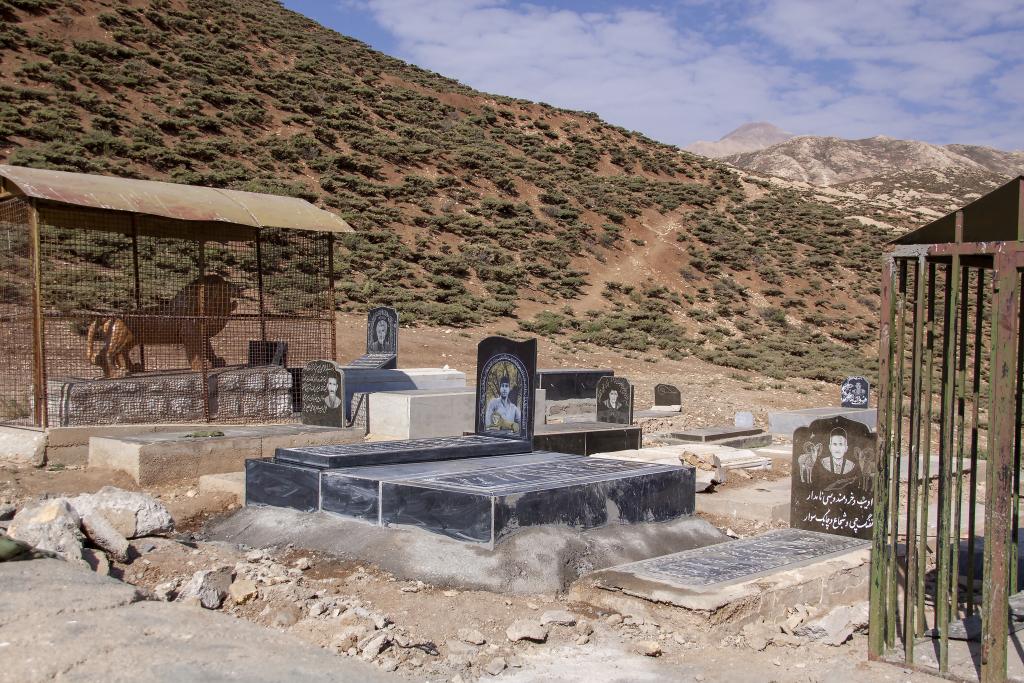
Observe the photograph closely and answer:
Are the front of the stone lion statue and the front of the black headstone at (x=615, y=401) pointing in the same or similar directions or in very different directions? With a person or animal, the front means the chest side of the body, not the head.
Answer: very different directions

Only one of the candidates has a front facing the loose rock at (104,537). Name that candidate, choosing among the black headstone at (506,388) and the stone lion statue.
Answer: the black headstone

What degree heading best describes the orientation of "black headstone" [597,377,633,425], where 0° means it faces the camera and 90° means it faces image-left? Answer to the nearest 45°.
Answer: approximately 45°

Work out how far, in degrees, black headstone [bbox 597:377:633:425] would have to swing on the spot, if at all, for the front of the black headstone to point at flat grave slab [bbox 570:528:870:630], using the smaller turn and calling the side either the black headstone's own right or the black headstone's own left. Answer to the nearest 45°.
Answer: approximately 45° to the black headstone's own left

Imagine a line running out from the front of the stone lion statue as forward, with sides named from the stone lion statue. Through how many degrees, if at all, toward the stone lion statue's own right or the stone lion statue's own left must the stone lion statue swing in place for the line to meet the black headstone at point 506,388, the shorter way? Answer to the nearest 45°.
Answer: approximately 45° to the stone lion statue's own right

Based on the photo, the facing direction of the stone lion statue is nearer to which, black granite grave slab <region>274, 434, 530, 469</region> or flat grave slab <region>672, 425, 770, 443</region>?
the flat grave slab

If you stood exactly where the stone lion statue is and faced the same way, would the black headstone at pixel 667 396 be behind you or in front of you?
in front

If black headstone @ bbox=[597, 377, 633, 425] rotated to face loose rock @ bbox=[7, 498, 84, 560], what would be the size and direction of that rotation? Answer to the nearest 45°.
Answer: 0° — it already faces it

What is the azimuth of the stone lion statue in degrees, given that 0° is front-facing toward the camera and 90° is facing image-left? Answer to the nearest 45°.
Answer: approximately 270°

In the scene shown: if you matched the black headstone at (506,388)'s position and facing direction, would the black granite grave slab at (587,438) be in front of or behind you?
behind

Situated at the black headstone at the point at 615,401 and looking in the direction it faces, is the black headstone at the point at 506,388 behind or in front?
in front
